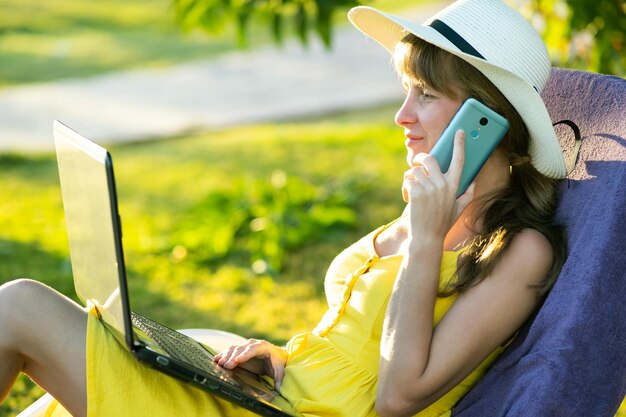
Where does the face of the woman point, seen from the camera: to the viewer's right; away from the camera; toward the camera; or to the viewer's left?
to the viewer's left

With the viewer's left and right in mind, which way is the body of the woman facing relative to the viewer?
facing to the left of the viewer
